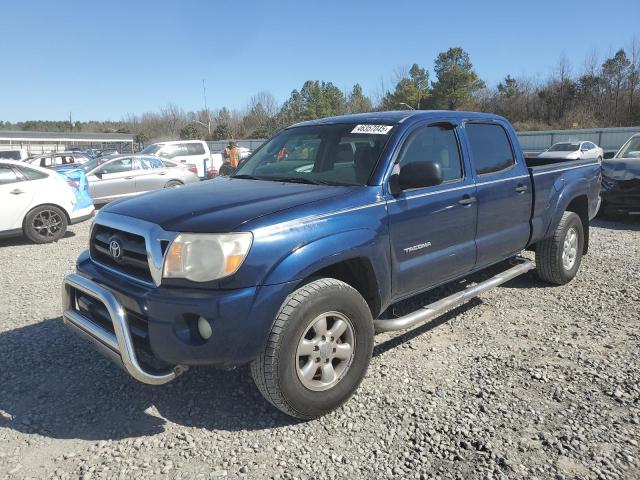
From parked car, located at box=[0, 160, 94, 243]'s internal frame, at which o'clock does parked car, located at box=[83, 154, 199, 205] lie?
parked car, located at box=[83, 154, 199, 205] is roughly at 4 o'clock from parked car, located at box=[0, 160, 94, 243].

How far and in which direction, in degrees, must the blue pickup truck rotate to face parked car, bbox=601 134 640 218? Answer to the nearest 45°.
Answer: approximately 180°

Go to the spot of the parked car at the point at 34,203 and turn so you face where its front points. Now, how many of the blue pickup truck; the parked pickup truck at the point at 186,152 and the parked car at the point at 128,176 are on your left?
1

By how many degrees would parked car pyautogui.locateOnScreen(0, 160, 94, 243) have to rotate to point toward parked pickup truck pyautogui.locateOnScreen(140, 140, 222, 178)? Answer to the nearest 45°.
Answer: approximately 135° to its right

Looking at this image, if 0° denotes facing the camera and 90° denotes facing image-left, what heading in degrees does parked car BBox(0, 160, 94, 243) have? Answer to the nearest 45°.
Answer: approximately 90°

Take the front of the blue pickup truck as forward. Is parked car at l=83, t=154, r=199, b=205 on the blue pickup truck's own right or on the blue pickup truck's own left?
on the blue pickup truck's own right

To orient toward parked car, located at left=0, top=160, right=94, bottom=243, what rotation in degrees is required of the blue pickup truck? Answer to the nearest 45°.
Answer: approximately 90° to its right
